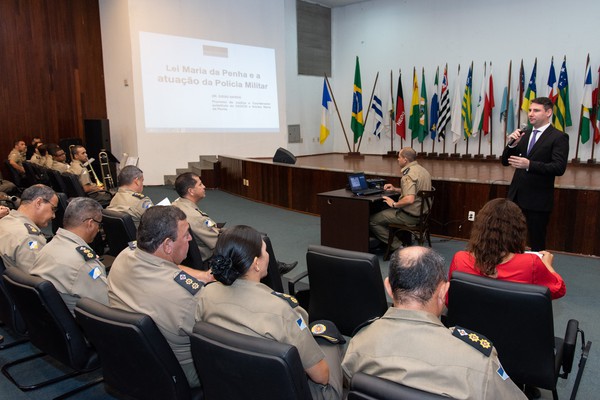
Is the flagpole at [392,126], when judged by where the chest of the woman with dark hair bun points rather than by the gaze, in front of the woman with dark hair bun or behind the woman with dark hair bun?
in front

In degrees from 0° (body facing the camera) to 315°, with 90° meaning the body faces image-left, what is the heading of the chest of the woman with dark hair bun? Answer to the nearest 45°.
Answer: approximately 225°

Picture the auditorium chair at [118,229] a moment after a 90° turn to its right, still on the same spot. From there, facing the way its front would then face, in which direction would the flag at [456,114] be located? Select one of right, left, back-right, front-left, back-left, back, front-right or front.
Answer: left

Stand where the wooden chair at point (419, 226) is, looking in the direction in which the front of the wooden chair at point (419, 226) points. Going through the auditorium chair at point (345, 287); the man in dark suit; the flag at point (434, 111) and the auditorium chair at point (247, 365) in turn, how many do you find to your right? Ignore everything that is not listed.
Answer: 1

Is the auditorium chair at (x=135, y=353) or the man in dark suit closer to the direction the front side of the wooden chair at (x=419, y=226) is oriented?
the auditorium chair

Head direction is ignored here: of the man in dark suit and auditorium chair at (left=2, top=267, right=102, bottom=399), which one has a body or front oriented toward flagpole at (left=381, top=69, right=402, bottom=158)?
the auditorium chair

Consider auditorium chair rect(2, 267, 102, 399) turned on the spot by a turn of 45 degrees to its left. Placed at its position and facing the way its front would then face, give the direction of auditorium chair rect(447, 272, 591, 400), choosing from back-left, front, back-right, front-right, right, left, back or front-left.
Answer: back-right

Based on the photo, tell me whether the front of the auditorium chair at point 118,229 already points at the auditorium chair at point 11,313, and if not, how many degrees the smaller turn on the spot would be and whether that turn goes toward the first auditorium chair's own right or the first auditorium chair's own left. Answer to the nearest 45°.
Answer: approximately 180°

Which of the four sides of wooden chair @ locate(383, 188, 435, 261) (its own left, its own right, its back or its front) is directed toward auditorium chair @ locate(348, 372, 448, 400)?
left

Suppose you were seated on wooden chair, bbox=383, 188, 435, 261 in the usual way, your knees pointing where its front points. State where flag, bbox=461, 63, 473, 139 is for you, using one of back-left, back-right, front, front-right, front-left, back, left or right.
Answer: right

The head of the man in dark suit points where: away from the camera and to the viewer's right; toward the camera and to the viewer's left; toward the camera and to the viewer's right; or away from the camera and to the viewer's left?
toward the camera and to the viewer's left

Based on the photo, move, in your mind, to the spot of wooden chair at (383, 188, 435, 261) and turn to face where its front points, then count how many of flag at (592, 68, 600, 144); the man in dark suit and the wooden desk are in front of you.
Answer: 1

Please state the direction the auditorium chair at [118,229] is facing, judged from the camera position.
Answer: facing away from the viewer and to the right of the viewer

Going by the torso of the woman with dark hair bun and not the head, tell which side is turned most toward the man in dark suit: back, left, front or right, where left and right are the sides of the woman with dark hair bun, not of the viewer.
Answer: front

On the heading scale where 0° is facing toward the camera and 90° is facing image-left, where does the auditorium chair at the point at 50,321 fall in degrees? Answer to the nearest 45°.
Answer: approximately 225°

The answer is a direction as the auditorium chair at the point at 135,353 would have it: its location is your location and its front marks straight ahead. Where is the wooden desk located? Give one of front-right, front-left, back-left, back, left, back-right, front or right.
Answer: front

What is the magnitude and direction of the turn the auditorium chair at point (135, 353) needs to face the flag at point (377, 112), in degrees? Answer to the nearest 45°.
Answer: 0° — it already faces it

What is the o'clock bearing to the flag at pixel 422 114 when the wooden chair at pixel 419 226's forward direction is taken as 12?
The flag is roughly at 3 o'clock from the wooden chair.

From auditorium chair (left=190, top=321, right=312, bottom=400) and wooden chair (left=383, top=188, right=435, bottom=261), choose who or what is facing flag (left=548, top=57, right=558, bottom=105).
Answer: auditorium chair (left=190, top=321, right=312, bottom=400)

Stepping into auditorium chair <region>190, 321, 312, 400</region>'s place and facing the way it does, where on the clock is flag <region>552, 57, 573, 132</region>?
The flag is roughly at 12 o'clock from the auditorium chair.

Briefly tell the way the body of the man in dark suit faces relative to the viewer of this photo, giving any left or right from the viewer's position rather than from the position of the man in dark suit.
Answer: facing the viewer and to the left of the viewer
